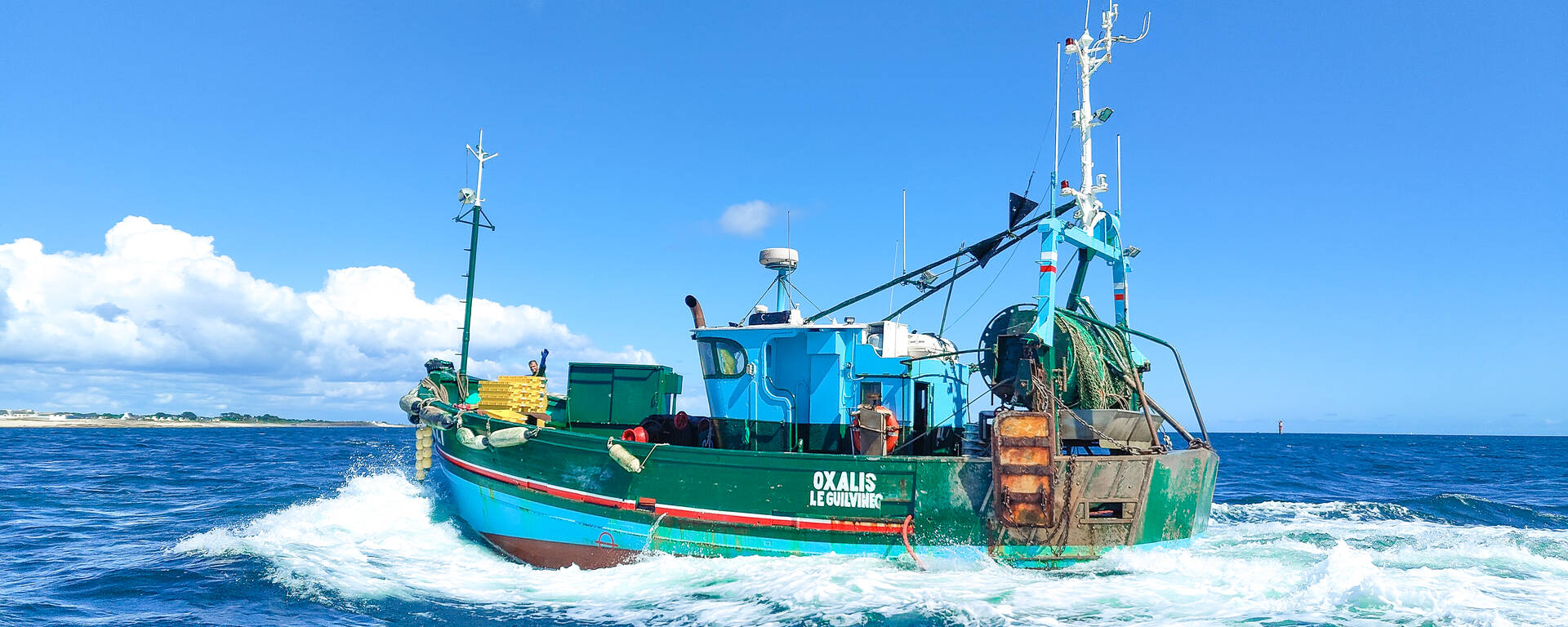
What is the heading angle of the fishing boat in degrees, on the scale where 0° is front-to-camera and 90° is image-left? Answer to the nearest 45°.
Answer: approximately 90°
